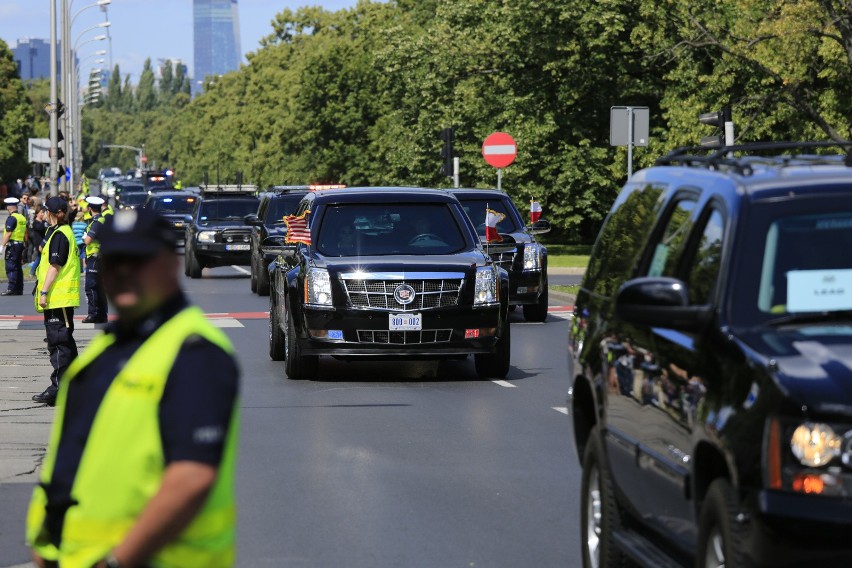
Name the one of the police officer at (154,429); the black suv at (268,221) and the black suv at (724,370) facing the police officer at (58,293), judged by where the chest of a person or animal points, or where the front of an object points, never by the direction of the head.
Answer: the black suv at (268,221)

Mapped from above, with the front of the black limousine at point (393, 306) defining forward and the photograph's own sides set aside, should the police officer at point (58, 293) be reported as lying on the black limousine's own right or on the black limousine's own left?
on the black limousine's own right

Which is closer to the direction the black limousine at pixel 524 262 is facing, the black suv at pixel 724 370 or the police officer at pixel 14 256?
the black suv

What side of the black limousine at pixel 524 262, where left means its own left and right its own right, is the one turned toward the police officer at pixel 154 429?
front

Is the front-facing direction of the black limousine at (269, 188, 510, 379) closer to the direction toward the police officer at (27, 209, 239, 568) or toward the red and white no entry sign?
the police officer

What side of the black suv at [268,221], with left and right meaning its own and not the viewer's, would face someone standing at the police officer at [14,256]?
right

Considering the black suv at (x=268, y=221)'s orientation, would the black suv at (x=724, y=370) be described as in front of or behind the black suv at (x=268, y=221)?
in front

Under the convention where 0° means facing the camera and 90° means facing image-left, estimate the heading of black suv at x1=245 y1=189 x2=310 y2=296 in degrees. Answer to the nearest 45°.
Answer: approximately 0°

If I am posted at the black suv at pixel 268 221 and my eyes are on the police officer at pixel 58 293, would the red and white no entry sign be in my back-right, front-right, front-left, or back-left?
back-left

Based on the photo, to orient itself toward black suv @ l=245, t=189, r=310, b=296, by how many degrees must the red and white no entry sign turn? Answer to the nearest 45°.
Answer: approximately 45° to its right

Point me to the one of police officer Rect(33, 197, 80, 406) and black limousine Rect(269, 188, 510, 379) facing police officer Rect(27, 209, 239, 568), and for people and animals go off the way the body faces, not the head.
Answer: the black limousine
